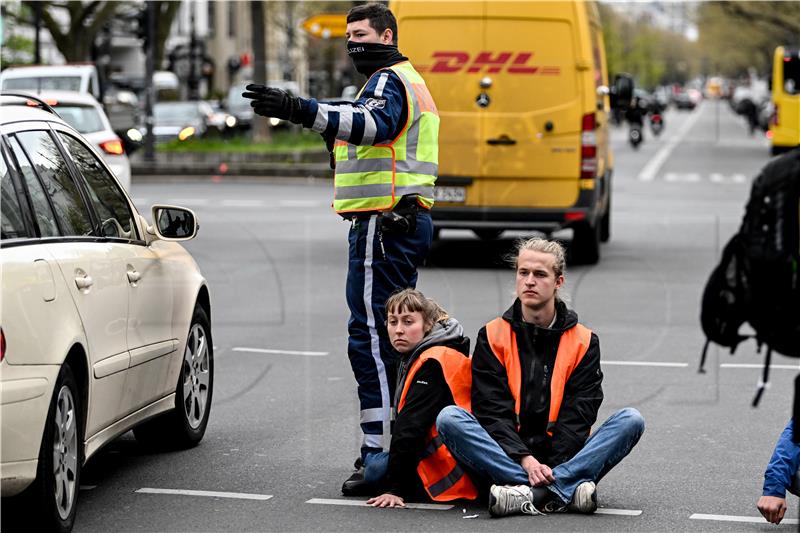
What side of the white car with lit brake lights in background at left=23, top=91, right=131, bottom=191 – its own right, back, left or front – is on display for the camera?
back

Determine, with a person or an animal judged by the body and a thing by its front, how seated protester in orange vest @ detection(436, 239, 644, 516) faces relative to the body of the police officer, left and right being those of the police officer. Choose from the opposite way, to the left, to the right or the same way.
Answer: to the left

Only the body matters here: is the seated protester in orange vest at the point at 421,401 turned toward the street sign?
no

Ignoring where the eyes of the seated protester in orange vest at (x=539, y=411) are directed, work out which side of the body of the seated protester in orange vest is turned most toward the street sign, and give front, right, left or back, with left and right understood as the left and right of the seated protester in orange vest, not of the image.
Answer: back

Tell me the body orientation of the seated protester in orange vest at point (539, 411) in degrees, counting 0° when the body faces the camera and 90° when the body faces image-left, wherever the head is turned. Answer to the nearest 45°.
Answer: approximately 0°

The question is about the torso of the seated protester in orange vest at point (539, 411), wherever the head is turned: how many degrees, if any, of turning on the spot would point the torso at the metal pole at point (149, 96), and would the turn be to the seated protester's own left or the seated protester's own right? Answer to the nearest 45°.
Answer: approximately 180°

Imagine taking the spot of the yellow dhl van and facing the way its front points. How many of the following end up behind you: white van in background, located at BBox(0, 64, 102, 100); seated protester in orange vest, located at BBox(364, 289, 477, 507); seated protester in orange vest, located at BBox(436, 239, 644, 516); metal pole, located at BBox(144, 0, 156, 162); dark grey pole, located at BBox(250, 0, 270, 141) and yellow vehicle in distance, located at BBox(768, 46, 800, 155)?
2

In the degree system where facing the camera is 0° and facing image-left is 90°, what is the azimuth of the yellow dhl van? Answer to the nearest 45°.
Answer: approximately 180°

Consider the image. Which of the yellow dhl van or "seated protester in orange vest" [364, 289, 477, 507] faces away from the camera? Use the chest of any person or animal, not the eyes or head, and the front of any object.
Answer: the yellow dhl van
